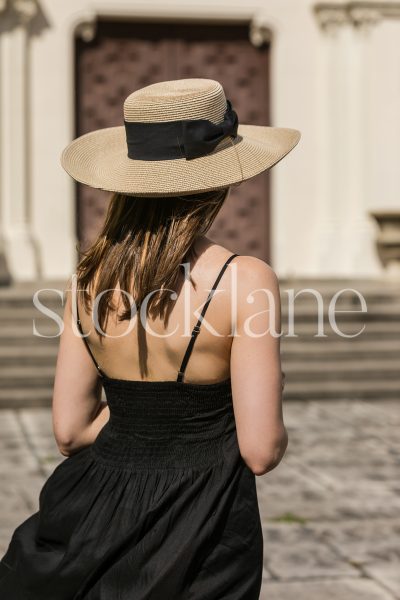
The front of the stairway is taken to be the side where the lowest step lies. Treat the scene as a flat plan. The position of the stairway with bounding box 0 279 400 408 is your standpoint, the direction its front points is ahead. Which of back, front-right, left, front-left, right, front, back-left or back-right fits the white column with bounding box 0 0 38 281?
back-right

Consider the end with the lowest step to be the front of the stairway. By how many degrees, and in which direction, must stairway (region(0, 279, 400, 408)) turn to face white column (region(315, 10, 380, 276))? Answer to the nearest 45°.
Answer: approximately 180°

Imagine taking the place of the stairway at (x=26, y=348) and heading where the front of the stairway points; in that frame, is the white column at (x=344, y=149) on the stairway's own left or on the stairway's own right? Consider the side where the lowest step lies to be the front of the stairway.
on the stairway's own left

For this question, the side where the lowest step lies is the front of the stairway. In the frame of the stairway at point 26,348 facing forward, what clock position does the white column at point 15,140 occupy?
The white column is roughly at 6 o'clock from the stairway.

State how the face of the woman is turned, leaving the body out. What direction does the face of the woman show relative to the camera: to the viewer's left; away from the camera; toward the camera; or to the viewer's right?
away from the camera

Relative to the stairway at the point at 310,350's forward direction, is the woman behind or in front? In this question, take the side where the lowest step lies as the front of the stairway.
in front

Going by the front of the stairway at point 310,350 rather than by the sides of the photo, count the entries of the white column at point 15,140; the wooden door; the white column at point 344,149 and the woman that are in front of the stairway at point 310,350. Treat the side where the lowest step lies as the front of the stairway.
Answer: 1
